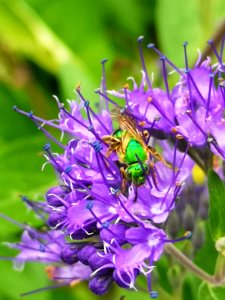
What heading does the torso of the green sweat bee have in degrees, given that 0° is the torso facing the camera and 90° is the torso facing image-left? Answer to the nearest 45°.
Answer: approximately 0°

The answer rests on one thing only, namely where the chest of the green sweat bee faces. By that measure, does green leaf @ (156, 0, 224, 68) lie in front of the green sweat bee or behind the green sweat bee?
behind

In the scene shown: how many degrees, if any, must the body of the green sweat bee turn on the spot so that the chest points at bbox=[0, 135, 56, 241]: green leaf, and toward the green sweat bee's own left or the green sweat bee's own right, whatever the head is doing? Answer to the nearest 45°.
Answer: approximately 135° to the green sweat bee's own right
